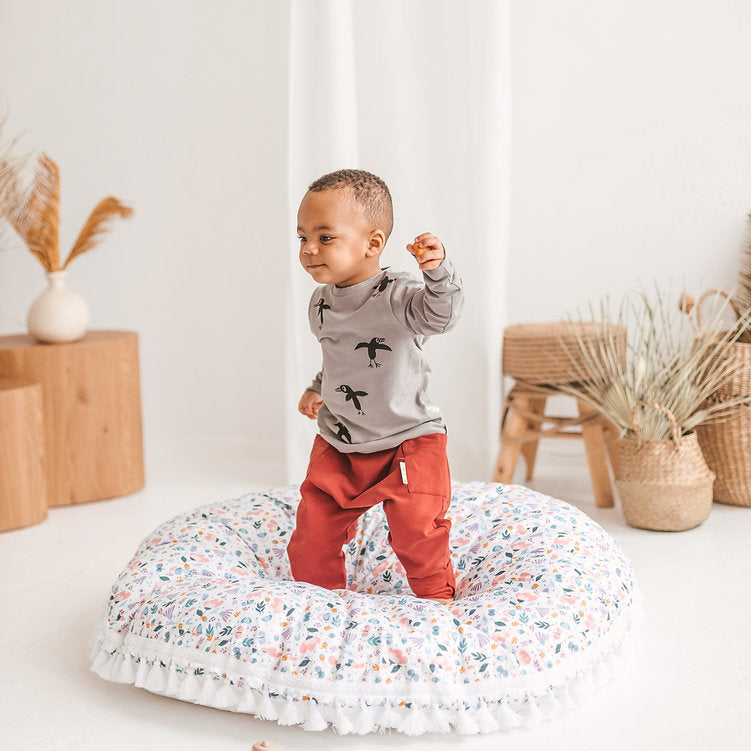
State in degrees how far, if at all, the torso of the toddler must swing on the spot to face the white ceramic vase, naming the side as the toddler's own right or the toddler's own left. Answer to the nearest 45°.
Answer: approximately 90° to the toddler's own right

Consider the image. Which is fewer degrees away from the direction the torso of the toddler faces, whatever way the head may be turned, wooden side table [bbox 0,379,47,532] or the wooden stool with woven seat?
the wooden side table

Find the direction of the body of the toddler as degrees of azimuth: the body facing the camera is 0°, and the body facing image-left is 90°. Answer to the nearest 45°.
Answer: approximately 45°

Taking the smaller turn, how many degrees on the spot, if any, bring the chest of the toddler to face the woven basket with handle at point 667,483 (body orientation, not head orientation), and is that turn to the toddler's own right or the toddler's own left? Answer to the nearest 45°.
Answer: approximately 180°

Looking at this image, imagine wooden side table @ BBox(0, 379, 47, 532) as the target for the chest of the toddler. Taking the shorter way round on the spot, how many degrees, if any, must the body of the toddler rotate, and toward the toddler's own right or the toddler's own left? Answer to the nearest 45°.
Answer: approximately 90° to the toddler's own right

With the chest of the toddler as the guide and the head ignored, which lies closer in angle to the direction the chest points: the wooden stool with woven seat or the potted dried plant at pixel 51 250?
the potted dried plant

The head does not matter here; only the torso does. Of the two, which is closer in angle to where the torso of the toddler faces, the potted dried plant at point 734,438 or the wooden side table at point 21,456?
the wooden side table

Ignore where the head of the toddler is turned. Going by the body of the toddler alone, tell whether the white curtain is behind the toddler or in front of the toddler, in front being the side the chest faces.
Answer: behind

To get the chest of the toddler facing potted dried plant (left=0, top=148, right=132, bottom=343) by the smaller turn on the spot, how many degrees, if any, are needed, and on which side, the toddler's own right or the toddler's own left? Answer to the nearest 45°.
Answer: approximately 90° to the toddler's own right
